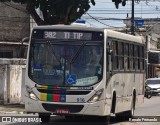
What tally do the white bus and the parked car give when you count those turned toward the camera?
2

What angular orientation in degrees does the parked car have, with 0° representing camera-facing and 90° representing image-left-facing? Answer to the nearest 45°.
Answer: approximately 0°

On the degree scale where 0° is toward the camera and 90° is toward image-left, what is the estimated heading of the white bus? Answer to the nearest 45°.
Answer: approximately 0°

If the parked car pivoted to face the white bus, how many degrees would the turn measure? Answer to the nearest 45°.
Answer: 0° — it already faces it

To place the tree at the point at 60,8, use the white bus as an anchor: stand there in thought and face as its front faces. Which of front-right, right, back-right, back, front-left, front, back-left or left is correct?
back
